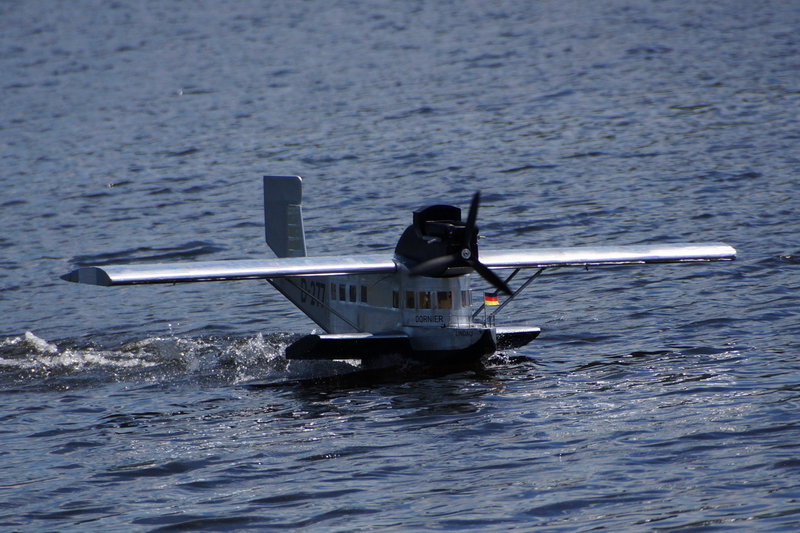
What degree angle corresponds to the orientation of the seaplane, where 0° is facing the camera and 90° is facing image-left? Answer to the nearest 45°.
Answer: approximately 315°
